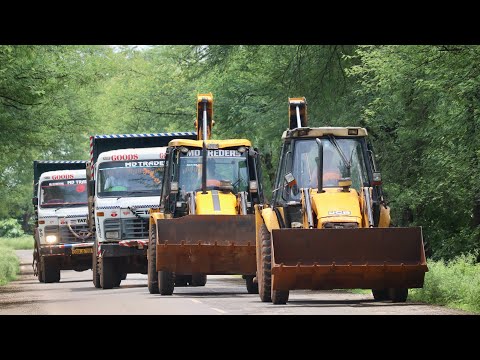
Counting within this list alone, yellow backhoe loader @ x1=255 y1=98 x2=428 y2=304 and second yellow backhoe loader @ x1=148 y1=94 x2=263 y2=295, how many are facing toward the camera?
2

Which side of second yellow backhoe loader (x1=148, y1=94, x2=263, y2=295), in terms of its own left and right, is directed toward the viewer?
front

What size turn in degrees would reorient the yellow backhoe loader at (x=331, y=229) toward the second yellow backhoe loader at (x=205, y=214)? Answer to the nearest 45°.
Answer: approximately 135° to its right

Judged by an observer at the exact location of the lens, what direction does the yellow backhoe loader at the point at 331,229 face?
facing the viewer

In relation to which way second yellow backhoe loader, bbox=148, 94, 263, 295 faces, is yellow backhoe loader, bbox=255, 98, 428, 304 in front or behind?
in front
